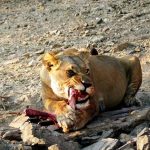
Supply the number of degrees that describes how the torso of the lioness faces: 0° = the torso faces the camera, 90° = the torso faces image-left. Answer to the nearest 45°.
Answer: approximately 45°

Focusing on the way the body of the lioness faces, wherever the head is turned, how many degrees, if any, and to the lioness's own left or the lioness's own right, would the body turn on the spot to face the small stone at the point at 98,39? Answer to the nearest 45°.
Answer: approximately 135° to the lioness's own right

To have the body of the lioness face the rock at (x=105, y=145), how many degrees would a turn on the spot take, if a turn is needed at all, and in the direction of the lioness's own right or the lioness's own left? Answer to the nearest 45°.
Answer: approximately 45° to the lioness's own left

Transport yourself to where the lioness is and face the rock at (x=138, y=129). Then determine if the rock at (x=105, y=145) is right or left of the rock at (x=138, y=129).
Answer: right

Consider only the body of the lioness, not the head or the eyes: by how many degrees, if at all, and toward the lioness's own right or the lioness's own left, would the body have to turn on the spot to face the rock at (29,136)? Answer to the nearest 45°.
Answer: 0° — it already faces it

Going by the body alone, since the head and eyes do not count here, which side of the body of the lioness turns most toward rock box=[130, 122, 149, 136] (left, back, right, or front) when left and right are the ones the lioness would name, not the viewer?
left

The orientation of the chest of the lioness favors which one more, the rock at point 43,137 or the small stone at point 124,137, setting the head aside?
the rock

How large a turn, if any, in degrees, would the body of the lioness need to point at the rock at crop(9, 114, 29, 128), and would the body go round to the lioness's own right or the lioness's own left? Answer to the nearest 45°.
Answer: approximately 45° to the lioness's own right

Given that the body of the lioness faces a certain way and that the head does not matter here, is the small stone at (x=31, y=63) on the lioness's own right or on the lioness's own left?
on the lioness's own right

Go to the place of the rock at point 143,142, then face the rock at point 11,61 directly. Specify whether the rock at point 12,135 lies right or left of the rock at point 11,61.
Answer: left

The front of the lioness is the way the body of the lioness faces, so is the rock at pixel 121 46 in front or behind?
behind
